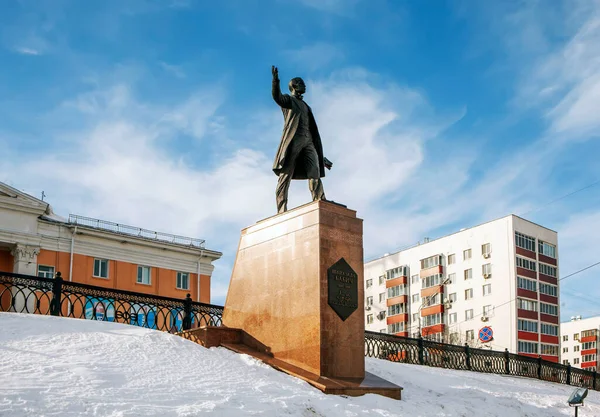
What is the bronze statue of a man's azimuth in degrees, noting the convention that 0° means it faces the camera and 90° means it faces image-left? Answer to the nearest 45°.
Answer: approximately 315°

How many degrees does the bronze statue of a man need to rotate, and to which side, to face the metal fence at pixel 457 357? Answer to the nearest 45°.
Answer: approximately 90° to its left
